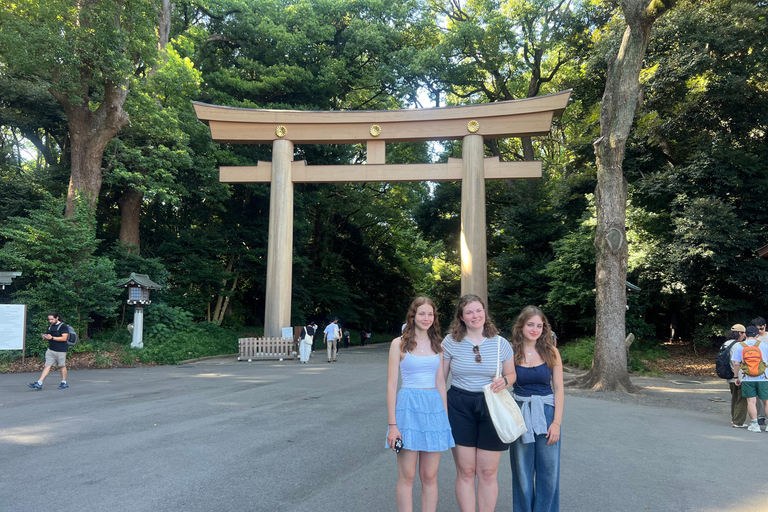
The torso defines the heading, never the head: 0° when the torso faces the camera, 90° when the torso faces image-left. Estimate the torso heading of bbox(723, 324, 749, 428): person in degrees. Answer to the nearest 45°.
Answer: approximately 270°

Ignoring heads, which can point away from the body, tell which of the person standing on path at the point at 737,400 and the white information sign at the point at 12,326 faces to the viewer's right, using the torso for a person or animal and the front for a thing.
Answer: the person standing on path

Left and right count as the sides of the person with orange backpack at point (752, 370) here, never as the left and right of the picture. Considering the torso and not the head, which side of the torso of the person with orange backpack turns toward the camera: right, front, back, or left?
back

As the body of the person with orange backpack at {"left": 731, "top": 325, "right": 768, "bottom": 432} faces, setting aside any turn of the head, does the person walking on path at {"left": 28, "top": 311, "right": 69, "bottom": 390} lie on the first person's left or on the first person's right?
on the first person's left

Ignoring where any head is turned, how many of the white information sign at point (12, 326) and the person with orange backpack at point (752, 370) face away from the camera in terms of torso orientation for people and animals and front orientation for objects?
1

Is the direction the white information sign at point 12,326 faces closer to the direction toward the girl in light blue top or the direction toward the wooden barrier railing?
the girl in light blue top

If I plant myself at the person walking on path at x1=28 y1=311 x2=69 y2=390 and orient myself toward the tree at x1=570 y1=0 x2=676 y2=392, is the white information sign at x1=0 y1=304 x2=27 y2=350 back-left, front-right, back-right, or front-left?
back-left
